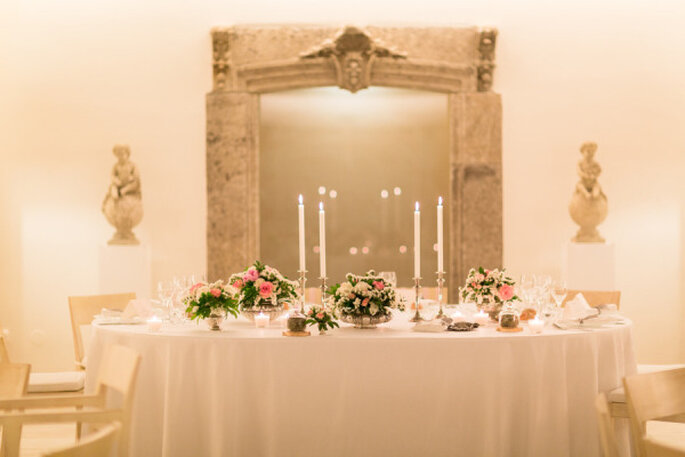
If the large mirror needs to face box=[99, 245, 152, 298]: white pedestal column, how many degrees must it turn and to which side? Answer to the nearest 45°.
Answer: approximately 45° to its right

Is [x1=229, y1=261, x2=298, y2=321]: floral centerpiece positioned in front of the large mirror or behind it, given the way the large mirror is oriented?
in front

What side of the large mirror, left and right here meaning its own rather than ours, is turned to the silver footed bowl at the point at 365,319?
front

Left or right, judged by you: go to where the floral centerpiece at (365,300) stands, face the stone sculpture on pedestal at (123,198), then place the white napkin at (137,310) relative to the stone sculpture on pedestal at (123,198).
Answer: left

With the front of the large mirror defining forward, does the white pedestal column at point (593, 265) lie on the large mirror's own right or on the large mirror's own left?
on the large mirror's own left

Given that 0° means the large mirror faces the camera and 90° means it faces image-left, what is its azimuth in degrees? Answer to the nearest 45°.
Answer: approximately 0°

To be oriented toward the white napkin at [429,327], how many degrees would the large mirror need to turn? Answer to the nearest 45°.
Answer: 0° — it already faces it
